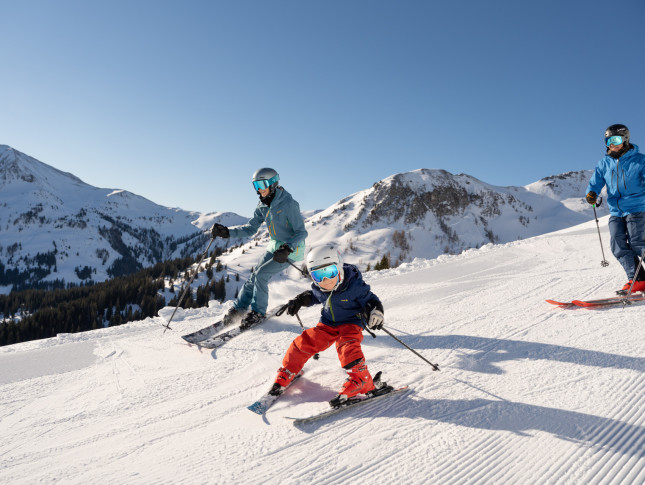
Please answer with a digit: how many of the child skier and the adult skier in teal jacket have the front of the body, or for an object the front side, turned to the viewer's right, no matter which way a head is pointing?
0

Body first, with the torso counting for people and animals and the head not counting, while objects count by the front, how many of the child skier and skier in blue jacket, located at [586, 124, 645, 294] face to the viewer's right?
0

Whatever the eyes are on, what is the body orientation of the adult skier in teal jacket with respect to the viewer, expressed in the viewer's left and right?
facing the viewer and to the left of the viewer

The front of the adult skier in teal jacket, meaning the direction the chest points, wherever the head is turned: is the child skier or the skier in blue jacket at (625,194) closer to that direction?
the child skier

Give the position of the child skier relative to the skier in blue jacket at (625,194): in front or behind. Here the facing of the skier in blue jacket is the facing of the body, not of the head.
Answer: in front

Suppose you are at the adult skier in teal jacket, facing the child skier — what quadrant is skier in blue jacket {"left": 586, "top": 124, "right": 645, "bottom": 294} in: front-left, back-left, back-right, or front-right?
front-left

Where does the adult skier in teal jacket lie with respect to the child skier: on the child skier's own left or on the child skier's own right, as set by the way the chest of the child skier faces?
on the child skier's own right

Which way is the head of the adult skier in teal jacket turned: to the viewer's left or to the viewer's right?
to the viewer's left

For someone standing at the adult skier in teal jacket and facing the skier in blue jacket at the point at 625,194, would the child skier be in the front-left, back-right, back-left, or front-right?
front-right

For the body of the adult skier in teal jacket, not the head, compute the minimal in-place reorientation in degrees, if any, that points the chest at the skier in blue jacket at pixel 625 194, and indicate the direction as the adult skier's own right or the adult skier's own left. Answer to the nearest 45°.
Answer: approximately 135° to the adult skier's own left
